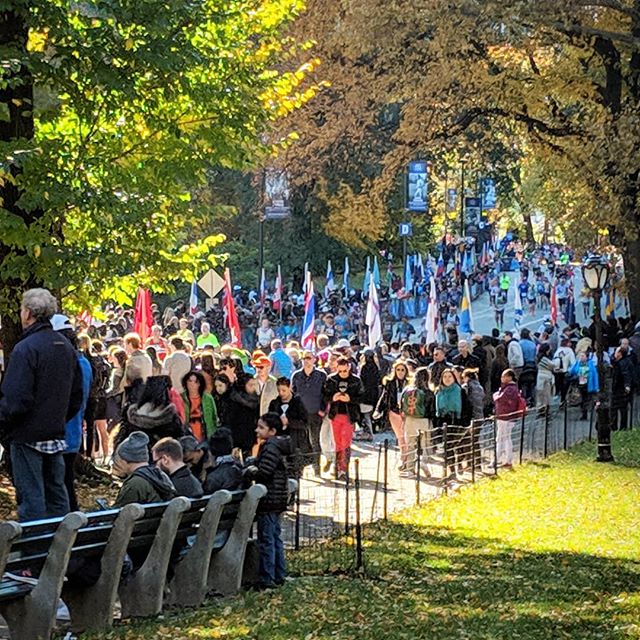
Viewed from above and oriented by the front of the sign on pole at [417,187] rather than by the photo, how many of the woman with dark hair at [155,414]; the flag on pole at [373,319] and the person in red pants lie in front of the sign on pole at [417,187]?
3

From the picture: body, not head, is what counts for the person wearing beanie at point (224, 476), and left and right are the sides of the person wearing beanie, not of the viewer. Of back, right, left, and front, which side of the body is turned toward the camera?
back

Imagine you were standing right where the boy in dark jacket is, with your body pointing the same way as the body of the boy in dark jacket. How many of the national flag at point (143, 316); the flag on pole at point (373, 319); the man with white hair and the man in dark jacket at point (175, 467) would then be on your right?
2

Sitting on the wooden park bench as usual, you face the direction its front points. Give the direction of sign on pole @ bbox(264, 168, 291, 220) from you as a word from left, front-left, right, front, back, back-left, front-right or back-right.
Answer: front-right

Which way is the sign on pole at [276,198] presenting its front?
toward the camera

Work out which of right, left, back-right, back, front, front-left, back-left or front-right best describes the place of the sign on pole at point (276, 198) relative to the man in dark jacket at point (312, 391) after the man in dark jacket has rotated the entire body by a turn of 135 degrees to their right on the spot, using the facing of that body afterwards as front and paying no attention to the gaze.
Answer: front-right

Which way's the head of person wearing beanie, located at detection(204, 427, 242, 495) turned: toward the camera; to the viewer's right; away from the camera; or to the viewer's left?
away from the camera

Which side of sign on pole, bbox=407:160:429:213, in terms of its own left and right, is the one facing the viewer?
front

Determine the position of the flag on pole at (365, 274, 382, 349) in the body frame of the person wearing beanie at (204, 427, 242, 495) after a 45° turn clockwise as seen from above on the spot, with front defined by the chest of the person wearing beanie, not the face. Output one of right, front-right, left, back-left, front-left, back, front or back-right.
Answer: front-left

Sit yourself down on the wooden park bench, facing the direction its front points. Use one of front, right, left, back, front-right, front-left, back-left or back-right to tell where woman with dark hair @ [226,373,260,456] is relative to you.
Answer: front-right

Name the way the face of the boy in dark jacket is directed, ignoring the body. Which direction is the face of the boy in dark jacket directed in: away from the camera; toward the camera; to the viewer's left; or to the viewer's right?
to the viewer's left

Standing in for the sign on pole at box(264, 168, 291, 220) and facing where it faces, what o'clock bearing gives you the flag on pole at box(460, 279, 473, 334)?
The flag on pole is roughly at 10 o'clock from the sign on pole.

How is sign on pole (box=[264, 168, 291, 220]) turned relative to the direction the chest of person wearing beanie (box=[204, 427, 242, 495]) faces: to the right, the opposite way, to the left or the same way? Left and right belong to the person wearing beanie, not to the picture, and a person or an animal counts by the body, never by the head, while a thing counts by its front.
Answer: the opposite way

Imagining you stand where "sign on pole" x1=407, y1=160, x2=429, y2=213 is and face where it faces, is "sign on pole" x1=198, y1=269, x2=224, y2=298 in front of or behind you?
in front

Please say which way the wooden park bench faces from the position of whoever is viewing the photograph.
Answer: facing away from the viewer and to the left of the viewer

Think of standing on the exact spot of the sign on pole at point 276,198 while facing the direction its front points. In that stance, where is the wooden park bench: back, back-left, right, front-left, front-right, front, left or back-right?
front

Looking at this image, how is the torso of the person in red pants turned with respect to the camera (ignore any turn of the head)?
toward the camera

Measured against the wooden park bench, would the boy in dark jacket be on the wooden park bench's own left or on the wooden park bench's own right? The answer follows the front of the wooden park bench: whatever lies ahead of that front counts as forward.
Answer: on the wooden park bench's own right
